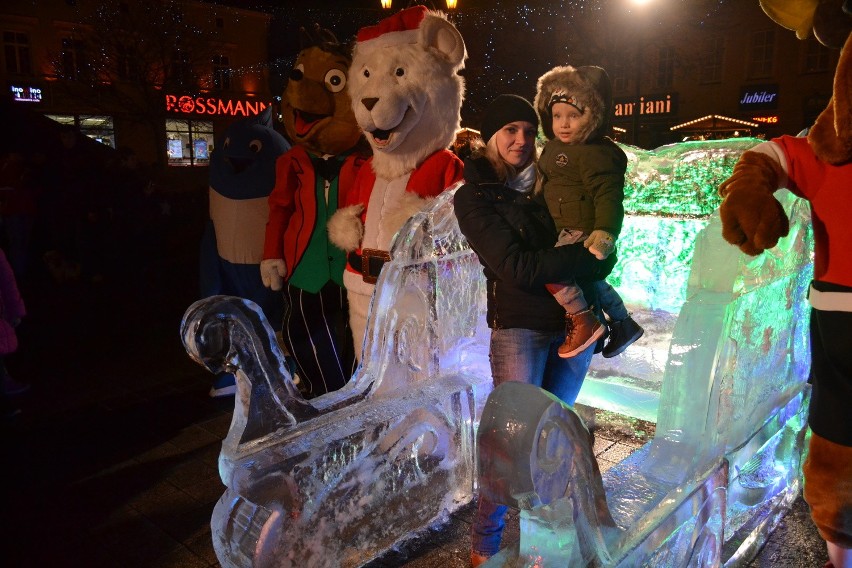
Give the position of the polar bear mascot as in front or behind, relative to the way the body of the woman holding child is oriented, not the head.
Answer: behind

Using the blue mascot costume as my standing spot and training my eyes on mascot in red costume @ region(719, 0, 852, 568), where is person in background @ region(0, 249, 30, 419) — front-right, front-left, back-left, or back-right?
back-right

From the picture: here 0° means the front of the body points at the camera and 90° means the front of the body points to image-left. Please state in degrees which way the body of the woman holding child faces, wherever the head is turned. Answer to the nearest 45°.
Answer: approximately 315°

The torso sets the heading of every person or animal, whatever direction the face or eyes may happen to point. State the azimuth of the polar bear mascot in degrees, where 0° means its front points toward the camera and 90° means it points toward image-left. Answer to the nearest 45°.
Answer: approximately 45°

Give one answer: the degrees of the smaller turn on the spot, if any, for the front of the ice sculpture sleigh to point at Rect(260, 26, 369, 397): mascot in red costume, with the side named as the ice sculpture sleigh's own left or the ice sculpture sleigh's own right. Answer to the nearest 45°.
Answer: approximately 90° to the ice sculpture sleigh's own right

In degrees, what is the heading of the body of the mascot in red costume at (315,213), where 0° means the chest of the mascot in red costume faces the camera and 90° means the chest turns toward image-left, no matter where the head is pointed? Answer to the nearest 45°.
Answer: approximately 0°

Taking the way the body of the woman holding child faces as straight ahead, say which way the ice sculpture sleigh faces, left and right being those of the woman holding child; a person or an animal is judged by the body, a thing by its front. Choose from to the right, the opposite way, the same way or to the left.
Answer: to the right
